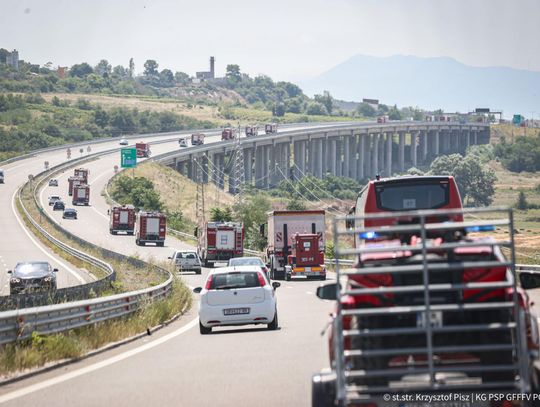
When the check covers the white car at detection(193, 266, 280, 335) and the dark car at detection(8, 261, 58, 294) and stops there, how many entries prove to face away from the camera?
1

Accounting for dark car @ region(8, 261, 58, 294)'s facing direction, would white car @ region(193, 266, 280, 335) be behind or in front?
in front

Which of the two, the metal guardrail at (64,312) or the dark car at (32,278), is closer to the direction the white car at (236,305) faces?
the dark car

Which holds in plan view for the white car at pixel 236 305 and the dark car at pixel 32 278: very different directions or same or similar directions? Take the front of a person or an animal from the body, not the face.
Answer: very different directions

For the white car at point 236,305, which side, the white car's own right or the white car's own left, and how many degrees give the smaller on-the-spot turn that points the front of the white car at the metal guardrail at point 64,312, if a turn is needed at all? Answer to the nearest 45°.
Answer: approximately 135° to the white car's own left

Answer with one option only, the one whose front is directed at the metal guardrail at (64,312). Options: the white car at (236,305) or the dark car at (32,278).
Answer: the dark car

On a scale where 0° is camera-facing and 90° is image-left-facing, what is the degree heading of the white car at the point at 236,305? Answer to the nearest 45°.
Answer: approximately 180°
